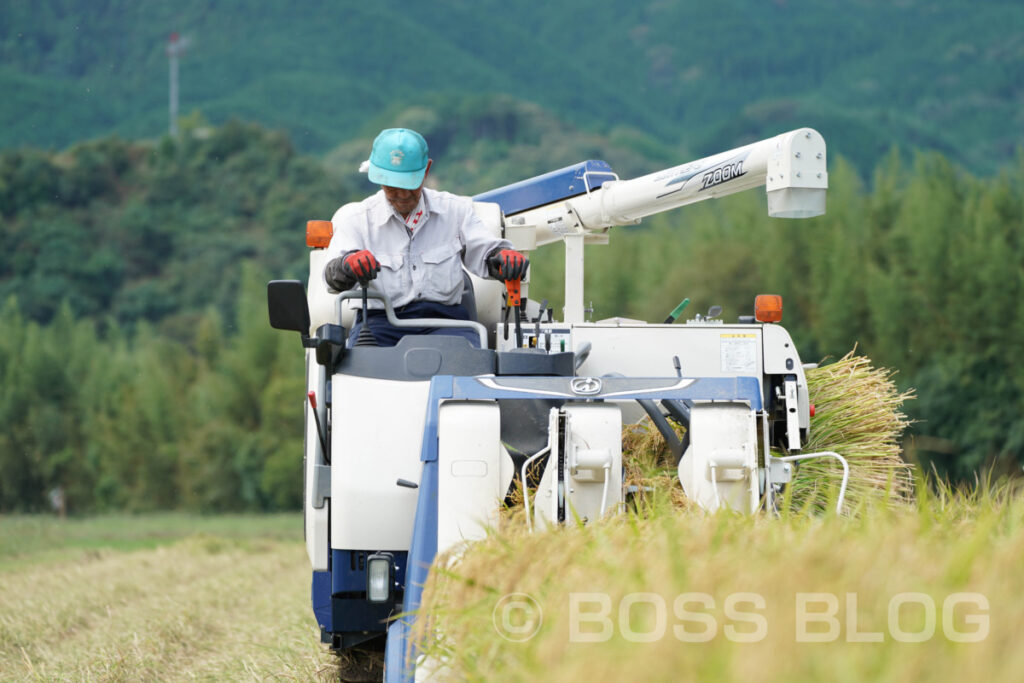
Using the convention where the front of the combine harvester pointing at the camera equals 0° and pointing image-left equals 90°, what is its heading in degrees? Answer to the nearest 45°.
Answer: approximately 0°
